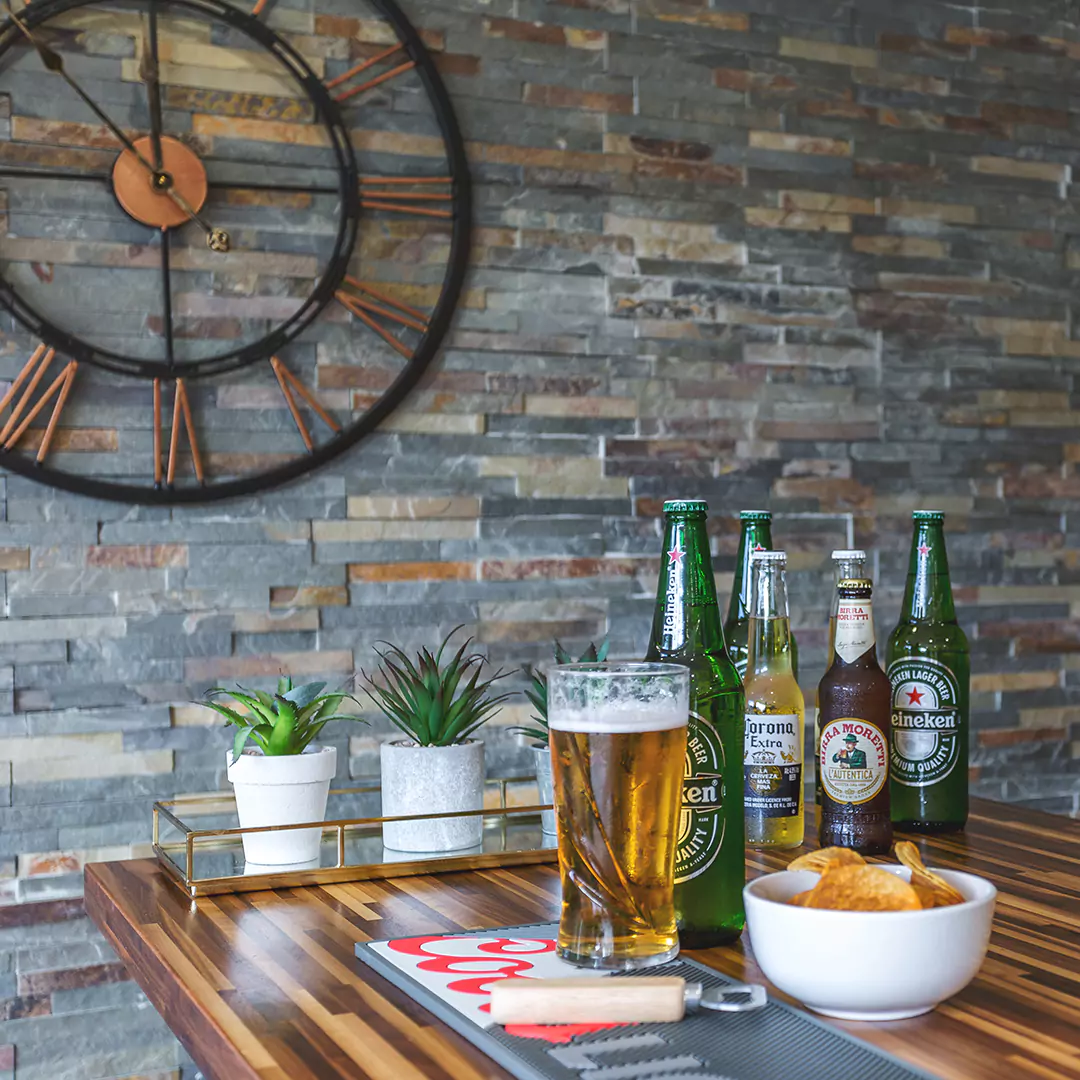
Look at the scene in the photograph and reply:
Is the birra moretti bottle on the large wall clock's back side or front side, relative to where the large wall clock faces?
on the front side

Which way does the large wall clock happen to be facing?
toward the camera

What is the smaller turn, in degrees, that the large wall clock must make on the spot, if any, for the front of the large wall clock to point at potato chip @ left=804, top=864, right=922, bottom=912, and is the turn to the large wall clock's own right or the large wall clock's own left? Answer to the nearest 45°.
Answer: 0° — it already faces it

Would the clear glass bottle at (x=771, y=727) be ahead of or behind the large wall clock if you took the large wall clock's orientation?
ahead

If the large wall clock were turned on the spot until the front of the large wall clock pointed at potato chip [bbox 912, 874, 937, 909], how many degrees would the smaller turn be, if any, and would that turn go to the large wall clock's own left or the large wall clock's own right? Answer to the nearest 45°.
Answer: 0° — it already faces it

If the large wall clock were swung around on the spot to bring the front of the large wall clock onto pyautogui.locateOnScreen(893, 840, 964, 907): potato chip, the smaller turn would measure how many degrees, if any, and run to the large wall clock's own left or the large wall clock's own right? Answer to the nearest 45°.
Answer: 0° — it already faces it

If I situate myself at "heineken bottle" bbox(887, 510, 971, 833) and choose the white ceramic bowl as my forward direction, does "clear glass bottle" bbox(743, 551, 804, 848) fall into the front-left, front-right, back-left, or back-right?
front-right

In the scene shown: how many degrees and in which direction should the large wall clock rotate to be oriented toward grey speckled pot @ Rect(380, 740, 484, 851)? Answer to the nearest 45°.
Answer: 0° — it already faces it

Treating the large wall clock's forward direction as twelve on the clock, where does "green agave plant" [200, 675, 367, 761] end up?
The green agave plant is roughly at 12 o'clock from the large wall clock.

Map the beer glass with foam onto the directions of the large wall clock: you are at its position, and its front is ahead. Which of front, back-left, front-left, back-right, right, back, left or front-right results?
front

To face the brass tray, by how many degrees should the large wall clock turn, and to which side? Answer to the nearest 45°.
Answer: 0° — it already faces it

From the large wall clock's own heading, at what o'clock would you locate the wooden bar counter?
The wooden bar counter is roughly at 12 o'clock from the large wall clock.

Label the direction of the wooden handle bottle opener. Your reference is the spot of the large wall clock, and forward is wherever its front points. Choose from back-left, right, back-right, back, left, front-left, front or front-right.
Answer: front

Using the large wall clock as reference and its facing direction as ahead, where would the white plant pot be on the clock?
The white plant pot is roughly at 12 o'clock from the large wall clock.

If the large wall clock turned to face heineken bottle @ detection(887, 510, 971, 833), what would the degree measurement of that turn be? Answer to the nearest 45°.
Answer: approximately 45° to its left
